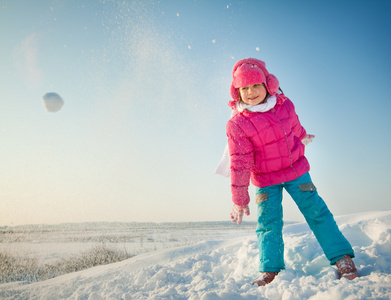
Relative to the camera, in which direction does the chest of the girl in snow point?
toward the camera
